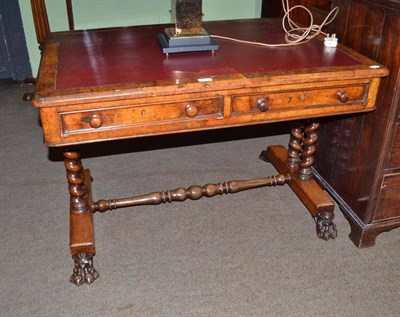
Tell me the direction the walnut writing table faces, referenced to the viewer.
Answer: facing the viewer

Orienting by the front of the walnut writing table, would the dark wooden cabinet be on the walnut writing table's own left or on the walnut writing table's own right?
on the walnut writing table's own left
